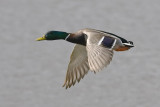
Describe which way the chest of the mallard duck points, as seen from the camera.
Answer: to the viewer's left
